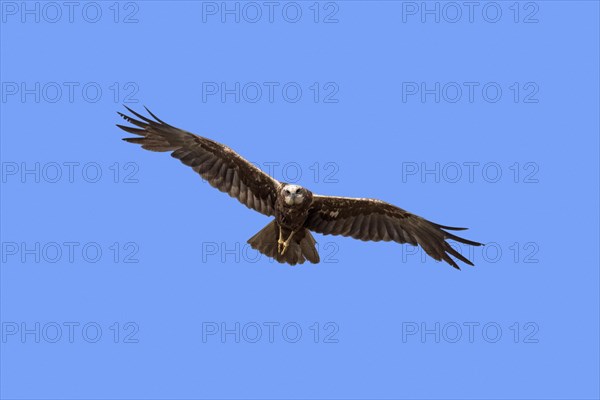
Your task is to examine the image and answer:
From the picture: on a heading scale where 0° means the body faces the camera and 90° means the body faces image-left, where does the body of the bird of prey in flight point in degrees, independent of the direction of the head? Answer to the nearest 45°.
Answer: approximately 0°
